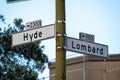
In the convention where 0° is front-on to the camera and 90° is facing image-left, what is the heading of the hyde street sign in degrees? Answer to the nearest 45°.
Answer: approximately 45°

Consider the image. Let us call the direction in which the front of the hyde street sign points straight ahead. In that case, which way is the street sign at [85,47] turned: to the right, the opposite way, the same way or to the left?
to the left
